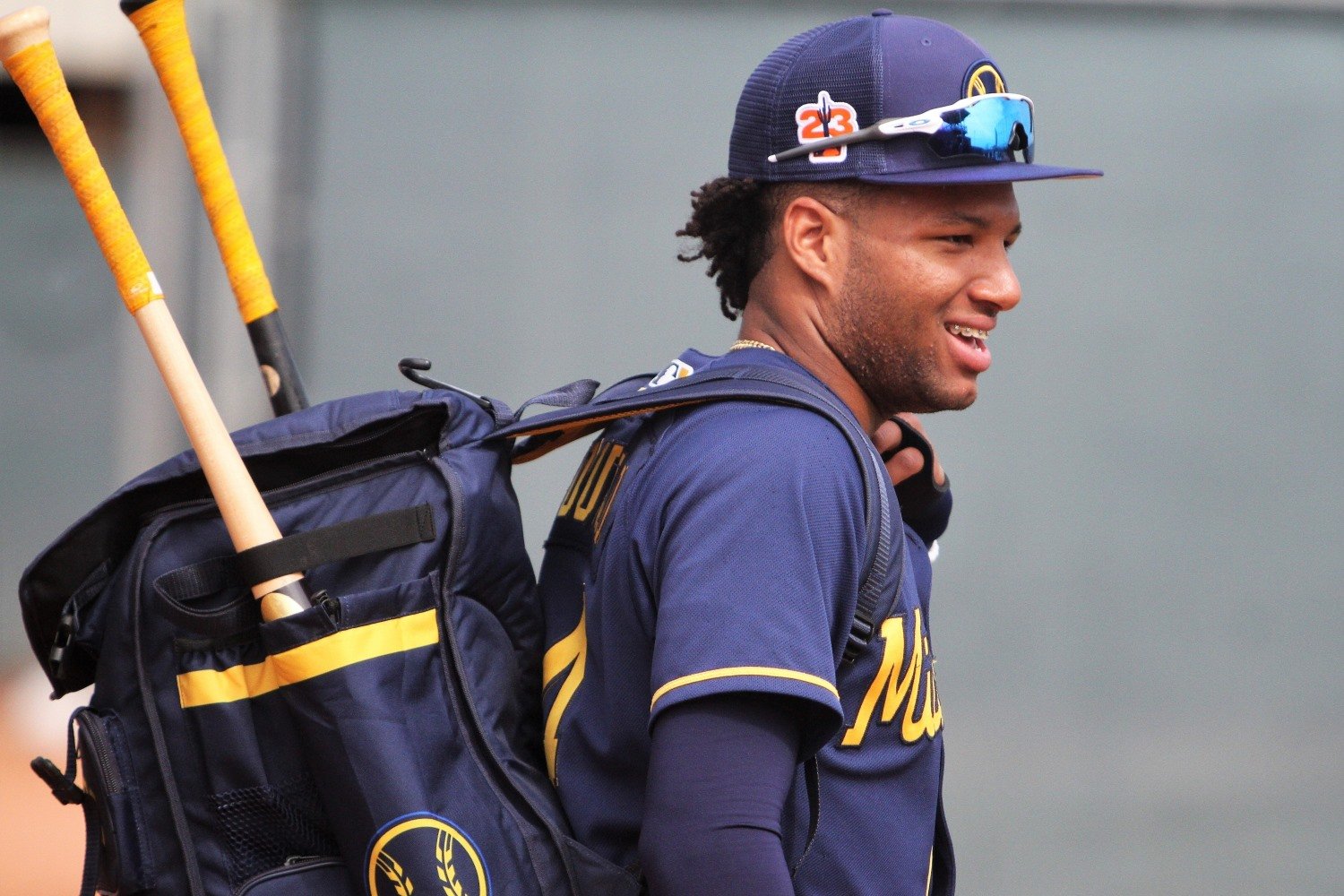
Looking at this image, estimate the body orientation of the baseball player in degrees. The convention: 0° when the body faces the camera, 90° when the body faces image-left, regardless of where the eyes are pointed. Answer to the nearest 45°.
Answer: approximately 270°

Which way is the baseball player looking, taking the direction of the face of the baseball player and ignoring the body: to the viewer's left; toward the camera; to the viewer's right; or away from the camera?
to the viewer's right
